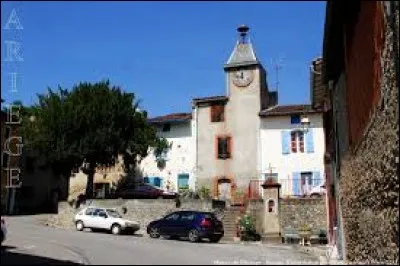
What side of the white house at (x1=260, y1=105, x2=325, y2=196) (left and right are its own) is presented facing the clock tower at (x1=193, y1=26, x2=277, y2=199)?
right

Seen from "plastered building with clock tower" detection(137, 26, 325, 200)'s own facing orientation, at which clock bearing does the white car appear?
The white car is roughly at 1 o'clock from the plastered building with clock tower.

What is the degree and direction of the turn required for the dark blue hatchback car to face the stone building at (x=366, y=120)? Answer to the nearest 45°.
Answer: approximately 135° to its left

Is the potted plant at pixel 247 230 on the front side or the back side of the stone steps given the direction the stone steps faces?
on the front side

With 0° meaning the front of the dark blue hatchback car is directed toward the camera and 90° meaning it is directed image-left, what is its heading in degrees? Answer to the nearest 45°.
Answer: approximately 135°

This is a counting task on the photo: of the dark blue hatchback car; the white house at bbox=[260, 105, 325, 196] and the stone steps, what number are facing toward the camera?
2

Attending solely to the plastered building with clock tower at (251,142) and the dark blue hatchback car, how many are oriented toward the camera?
1
